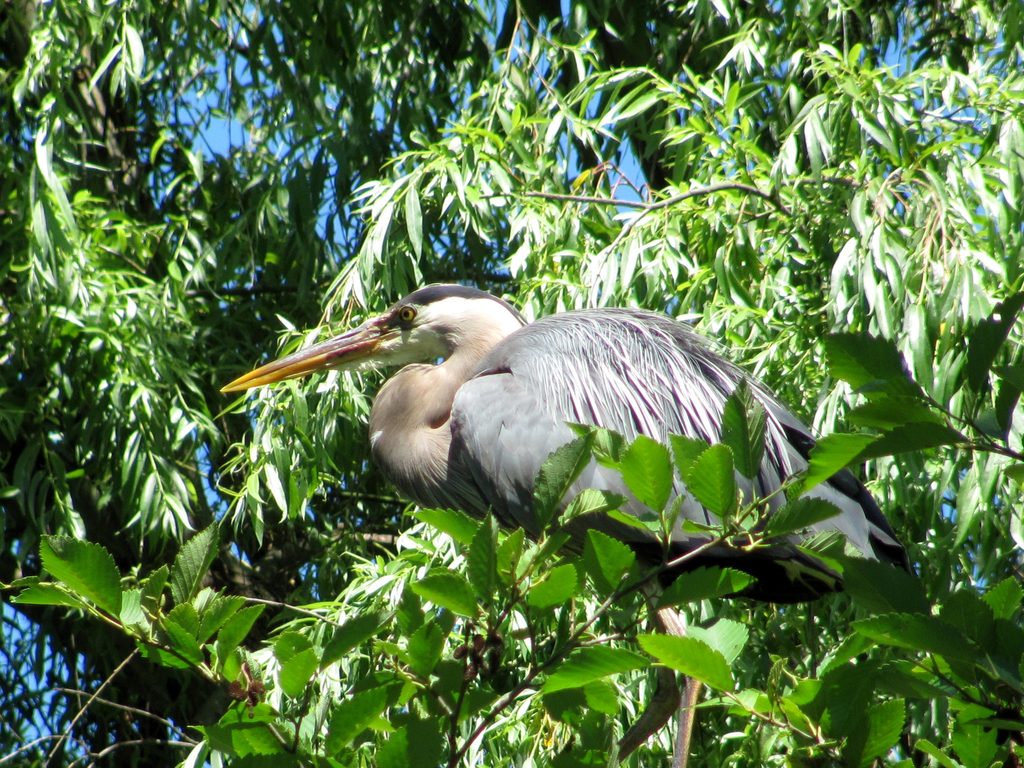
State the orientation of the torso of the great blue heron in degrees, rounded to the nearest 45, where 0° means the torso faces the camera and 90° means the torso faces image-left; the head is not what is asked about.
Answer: approximately 90°
